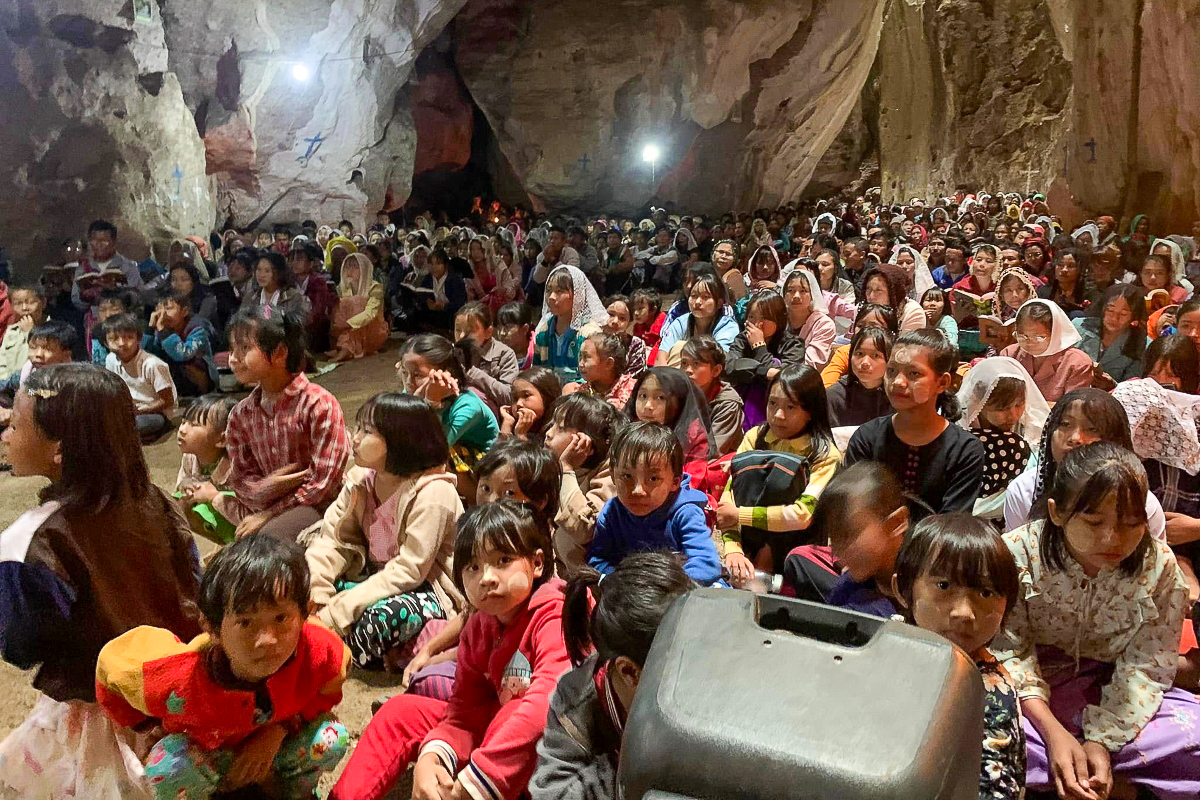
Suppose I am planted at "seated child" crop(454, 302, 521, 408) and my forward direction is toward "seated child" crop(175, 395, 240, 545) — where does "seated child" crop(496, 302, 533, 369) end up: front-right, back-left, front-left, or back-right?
back-right

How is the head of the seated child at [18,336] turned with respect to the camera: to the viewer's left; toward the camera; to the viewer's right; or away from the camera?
toward the camera

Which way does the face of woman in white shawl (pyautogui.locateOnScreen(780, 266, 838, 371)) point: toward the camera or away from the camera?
toward the camera

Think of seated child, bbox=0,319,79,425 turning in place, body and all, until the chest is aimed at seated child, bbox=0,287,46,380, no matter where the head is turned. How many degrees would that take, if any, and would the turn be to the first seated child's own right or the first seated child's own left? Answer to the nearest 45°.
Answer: approximately 135° to the first seated child's own right

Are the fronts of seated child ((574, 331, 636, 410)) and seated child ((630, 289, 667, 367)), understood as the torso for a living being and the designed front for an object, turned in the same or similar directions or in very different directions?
same or similar directions

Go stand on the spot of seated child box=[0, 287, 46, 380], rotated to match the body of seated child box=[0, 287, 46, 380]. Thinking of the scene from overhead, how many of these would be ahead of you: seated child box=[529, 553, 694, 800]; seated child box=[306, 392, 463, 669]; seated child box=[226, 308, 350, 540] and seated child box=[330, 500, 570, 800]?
4

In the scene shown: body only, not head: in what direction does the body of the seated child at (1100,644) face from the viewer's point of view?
toward the camera

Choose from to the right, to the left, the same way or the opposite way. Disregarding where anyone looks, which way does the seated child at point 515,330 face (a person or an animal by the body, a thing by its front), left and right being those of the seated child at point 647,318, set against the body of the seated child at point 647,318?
the same way

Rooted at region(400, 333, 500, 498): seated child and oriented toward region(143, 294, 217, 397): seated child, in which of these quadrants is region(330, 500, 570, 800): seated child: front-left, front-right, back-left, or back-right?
back-left

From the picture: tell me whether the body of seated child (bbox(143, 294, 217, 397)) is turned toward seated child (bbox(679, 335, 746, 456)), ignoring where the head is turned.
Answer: no

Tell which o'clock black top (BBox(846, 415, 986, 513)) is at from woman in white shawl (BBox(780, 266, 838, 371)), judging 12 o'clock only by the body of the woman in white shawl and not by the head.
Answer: The black top is roughly at 10 o'clock from the woman in white shawl.

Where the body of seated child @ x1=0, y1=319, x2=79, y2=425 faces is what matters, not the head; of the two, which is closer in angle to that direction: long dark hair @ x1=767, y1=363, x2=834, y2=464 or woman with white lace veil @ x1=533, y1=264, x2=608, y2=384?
the long dark hair

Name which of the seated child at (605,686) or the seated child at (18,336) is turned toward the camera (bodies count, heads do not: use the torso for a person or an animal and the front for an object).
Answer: the seated child at (18,336)

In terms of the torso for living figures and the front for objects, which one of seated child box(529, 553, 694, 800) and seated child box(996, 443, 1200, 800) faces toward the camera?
seated child box(996, 443, 1200, 800)

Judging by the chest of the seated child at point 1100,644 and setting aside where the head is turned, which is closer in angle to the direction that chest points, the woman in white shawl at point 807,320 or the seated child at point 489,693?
the seated child

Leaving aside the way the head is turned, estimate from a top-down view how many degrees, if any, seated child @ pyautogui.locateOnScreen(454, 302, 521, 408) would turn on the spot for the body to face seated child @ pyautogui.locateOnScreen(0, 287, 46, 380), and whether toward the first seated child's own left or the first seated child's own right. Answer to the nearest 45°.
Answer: approximately 90° to the first seated child's own right

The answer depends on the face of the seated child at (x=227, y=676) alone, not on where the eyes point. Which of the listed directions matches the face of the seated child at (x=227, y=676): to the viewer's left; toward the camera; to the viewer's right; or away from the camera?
toward the camera
